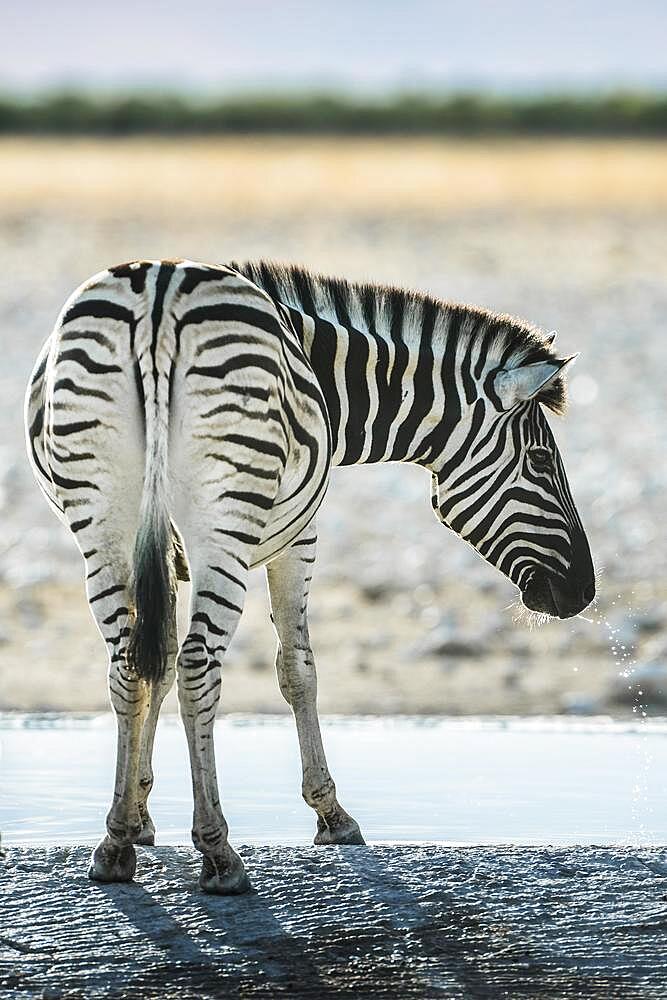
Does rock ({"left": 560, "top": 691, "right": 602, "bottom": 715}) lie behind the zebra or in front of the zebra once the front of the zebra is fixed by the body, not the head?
in front

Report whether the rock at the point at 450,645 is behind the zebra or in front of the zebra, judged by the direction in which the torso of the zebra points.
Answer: in front

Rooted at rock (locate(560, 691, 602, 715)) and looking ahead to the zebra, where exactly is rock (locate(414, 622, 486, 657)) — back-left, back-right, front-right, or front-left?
back-right

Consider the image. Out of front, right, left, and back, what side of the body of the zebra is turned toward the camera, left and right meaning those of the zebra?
back
